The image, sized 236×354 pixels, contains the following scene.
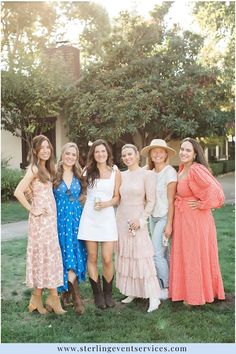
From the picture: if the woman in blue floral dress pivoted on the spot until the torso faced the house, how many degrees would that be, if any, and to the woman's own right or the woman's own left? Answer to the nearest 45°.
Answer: approximately 180°

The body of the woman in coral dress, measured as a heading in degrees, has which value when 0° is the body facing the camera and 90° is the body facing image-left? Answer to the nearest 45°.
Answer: approximately 45°

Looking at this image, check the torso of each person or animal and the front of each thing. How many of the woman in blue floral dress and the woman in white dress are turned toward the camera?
2

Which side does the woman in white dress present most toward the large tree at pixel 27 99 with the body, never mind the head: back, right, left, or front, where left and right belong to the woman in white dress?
back

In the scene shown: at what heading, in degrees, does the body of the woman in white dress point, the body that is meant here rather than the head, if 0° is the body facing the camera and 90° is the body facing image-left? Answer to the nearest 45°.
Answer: approximately 0°
